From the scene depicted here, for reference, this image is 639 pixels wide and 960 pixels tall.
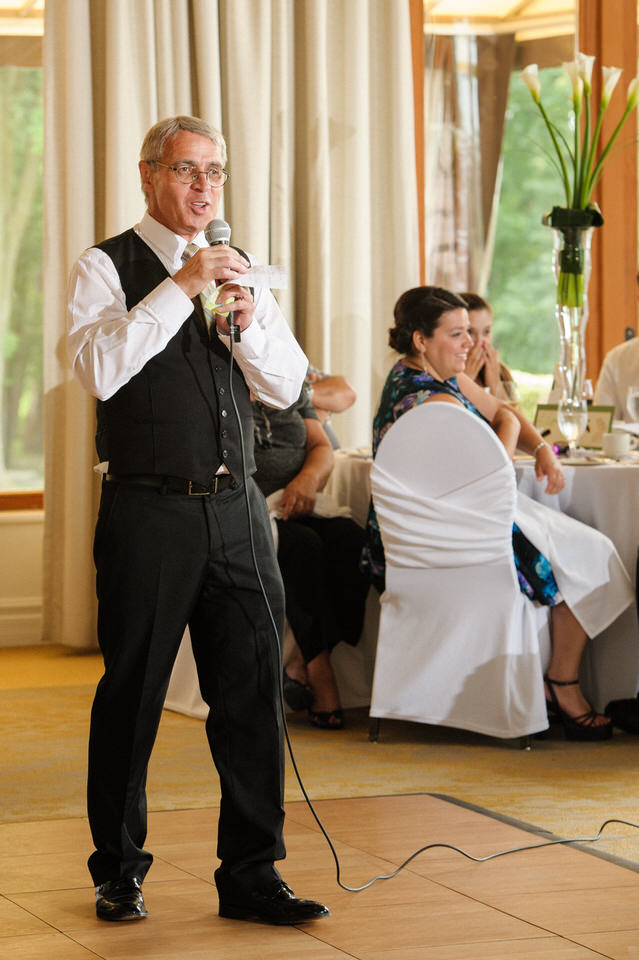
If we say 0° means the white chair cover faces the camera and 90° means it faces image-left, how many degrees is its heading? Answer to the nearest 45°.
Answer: approximately 225°

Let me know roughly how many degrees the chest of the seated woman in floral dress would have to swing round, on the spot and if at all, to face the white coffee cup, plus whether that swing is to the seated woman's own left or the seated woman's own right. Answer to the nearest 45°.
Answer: approximately 45° to the seated woman's own left

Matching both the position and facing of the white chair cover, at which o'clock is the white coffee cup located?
The white coffee cup is roughly at 12 o'clock from the white chair cover.

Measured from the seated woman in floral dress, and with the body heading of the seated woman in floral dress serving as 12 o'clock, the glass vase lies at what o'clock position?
The glass vase is roughly at 10 o'clock from the seated woman in floral dress.

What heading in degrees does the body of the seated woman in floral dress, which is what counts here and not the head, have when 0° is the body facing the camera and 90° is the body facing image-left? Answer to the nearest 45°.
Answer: approximately 270°

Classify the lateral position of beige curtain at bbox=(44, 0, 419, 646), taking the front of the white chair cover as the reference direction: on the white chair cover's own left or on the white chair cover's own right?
on the white chair cover's own left

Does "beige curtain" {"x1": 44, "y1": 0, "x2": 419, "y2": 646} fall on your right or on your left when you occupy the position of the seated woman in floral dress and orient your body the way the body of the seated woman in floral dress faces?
on your left
